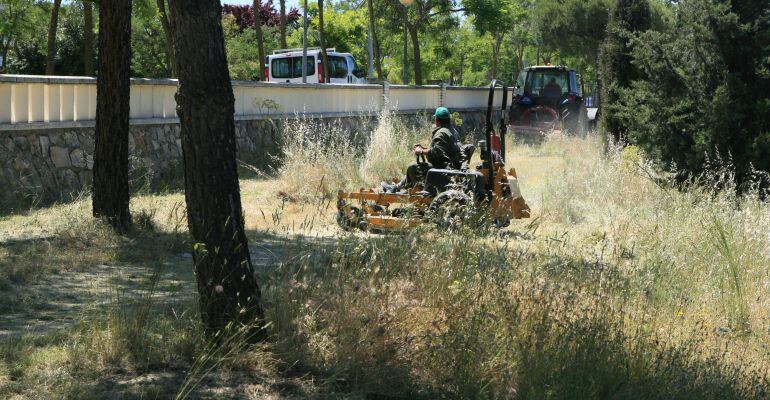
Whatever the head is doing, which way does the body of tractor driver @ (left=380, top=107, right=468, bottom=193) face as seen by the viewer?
to the viewer's left

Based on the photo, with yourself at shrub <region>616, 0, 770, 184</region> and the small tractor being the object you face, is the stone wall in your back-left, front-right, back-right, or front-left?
front-right

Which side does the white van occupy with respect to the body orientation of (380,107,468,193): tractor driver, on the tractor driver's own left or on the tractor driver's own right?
on the tractor driver's own right

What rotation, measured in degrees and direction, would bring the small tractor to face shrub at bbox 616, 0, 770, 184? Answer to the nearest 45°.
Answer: approximately 135° to its right

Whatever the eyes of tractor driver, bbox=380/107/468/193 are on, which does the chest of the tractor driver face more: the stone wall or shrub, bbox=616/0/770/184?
the stone wall

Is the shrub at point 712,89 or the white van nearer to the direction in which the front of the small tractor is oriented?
the white van

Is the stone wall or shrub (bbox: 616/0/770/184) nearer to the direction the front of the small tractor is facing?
the stone wall

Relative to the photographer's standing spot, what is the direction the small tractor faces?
facing to the left of the viewer
